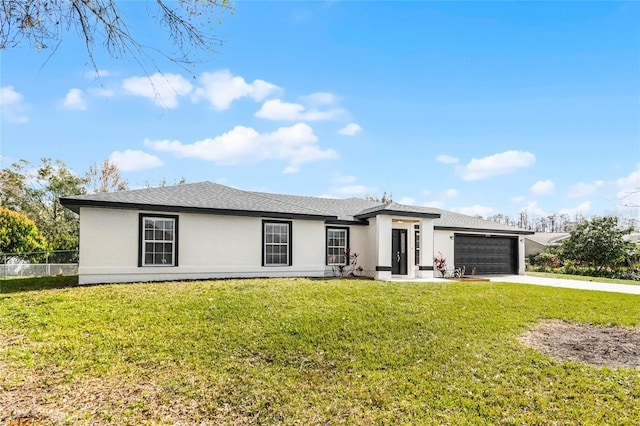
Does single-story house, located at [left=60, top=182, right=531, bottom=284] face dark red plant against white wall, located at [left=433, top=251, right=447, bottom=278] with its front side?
no

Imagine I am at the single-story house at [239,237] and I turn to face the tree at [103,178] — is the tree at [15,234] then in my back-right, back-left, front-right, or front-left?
front-left

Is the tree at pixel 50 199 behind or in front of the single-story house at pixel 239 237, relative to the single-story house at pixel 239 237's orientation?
behind

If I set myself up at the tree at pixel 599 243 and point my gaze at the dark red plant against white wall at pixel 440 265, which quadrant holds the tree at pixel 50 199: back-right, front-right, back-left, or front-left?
front-right

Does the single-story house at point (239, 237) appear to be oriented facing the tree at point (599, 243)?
no

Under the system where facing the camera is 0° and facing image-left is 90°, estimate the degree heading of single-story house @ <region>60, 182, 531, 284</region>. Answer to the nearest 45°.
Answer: approximately 315°
